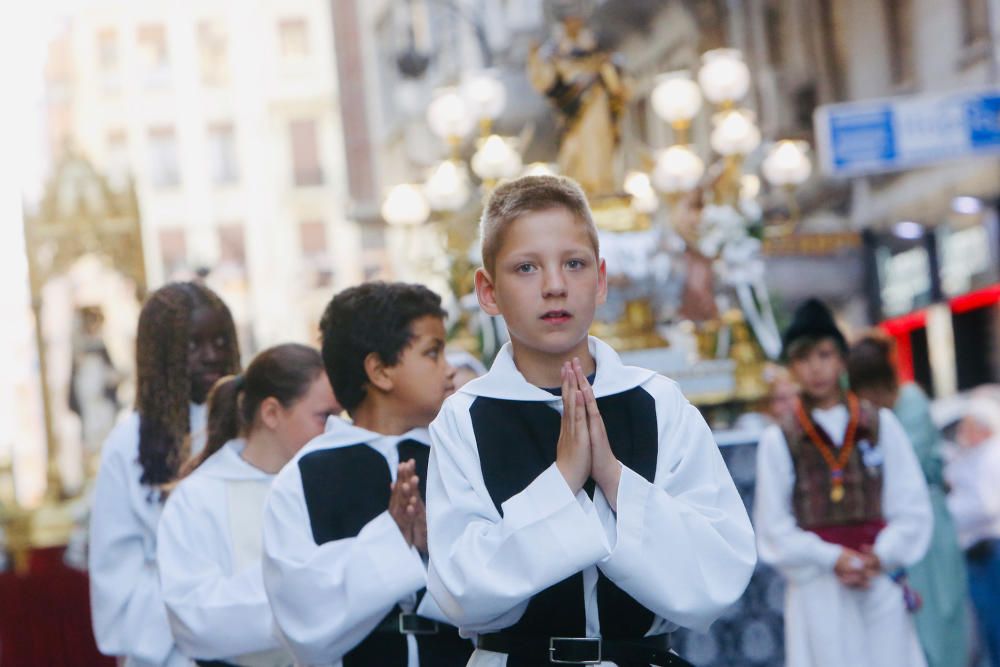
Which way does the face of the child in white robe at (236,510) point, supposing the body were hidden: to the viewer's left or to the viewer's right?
to the viewer's right

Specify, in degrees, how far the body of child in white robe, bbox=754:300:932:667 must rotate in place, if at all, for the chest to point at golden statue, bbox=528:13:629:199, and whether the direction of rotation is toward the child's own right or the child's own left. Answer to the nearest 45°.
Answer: approximately 135° to the child's own right

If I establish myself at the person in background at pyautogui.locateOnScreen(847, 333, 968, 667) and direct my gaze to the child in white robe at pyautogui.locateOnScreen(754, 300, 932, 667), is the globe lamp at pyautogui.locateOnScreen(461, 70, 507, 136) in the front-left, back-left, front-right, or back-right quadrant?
back-right

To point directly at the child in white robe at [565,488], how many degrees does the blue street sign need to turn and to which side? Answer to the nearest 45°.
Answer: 0° — it already faces them

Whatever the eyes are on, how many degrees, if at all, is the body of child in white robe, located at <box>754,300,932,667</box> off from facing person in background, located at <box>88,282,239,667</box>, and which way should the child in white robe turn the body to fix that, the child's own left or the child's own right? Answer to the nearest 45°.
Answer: approximately 45° to the child's own right

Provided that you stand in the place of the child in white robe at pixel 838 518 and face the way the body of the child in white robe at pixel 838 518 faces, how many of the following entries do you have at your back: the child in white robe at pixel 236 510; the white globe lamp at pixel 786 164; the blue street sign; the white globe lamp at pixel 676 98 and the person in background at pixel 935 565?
4

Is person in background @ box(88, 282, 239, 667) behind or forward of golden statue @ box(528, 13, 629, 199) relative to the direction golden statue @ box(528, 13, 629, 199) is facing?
forward

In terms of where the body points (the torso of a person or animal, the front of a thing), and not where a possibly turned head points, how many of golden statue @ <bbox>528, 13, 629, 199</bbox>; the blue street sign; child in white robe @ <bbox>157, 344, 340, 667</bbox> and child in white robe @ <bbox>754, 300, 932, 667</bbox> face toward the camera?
3
